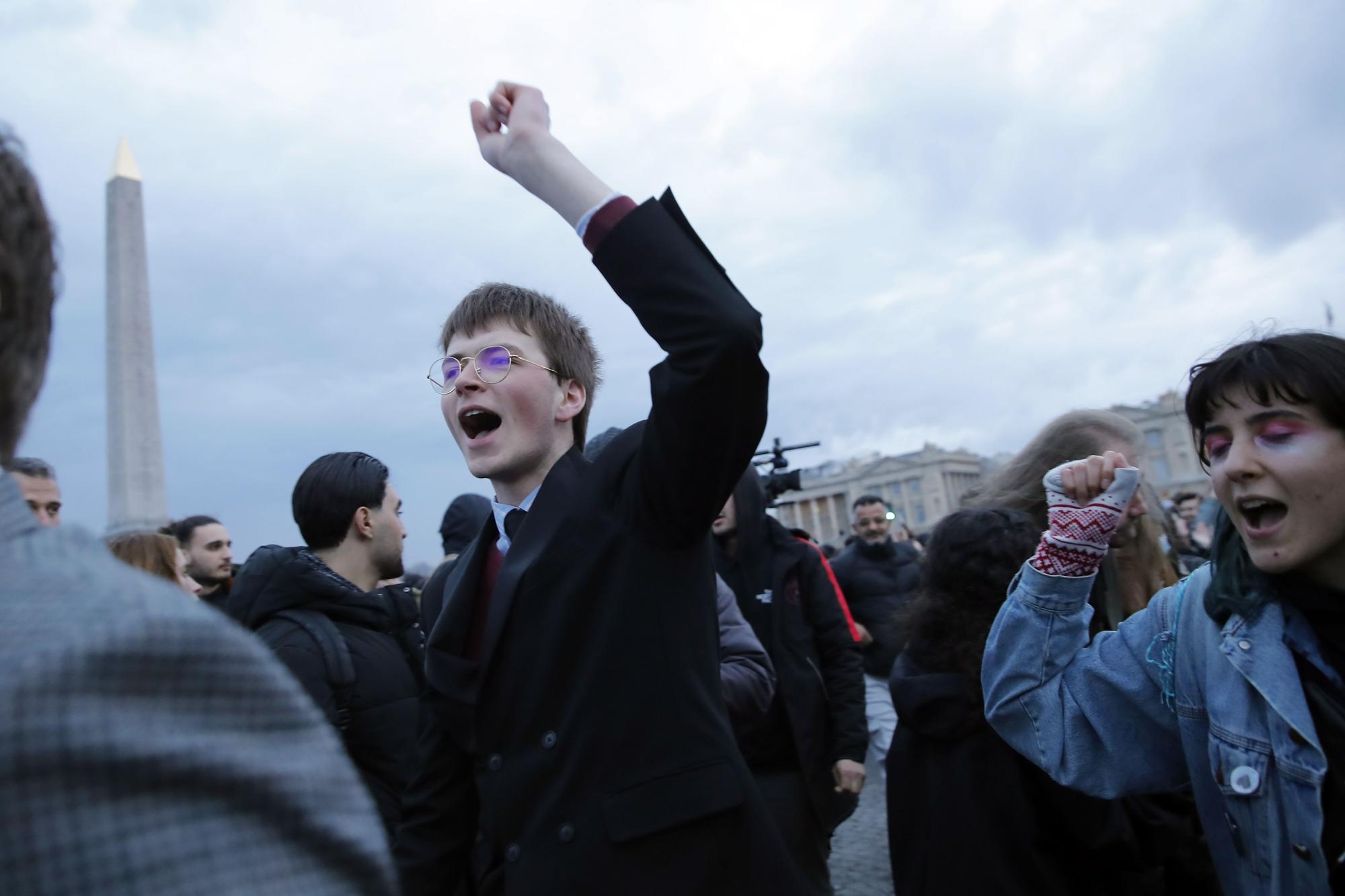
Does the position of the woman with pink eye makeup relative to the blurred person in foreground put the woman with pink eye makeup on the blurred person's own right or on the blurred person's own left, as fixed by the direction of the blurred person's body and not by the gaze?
on the blurred person's own right

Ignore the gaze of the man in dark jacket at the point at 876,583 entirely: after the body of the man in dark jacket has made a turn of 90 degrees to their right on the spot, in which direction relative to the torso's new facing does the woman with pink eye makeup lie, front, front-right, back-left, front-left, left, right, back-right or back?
left

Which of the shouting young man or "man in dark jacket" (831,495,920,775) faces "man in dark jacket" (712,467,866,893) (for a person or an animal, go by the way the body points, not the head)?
"man in dark jacket" (831,495,920,775)

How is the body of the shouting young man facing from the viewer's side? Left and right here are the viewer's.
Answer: facing the viewer and to the left of the viewer

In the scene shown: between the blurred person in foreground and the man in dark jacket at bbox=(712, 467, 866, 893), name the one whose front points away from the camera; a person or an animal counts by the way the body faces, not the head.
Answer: the blurred person in foreground

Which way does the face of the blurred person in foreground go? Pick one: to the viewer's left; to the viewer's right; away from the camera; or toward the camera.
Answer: away from the camera

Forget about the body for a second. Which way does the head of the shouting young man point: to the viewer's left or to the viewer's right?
to the viewer's left

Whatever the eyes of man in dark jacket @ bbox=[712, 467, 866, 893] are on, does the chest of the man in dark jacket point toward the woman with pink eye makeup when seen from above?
no

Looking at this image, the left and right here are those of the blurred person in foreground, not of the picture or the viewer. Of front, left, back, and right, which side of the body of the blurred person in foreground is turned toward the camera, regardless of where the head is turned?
back

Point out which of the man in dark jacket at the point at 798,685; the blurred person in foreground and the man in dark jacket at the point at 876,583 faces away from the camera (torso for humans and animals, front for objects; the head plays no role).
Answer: the blurred person in foreground

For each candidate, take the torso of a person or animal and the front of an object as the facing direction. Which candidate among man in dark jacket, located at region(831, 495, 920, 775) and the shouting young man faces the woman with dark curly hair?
the man in dark jacket

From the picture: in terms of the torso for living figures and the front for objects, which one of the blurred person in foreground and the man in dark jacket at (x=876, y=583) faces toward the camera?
the man in dark jacket

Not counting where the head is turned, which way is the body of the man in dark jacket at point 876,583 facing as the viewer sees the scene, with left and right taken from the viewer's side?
facing the viewer

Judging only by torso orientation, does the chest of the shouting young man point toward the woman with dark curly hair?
no

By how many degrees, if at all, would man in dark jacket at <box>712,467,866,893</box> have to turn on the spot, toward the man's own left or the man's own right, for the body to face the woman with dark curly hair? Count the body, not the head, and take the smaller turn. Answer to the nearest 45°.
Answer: approximately 45° to the man's own left

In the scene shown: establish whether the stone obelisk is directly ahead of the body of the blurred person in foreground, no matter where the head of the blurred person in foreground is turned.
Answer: yes

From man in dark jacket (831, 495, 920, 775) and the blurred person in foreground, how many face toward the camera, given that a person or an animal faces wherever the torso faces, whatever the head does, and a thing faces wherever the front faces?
1

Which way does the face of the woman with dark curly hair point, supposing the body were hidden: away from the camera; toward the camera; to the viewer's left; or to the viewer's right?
away from the camera
